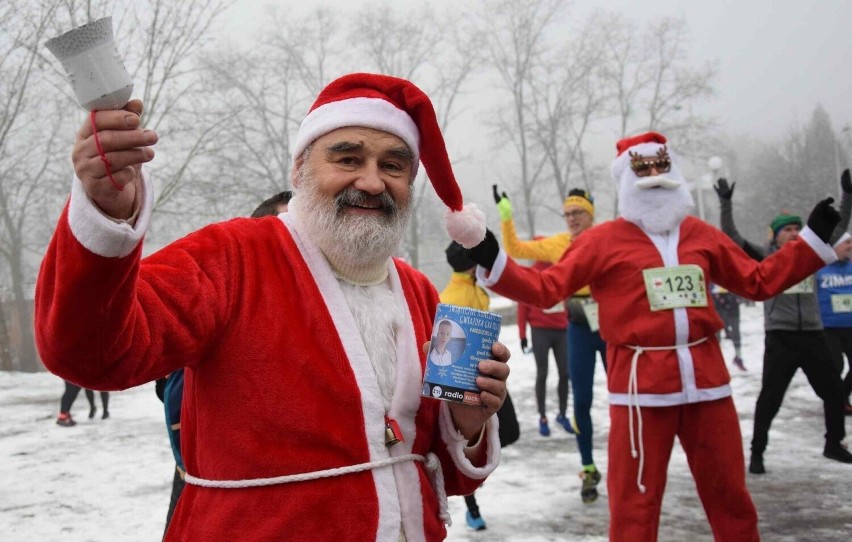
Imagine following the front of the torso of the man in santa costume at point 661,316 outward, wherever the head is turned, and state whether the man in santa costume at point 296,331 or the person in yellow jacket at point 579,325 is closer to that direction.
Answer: the man in santa costume

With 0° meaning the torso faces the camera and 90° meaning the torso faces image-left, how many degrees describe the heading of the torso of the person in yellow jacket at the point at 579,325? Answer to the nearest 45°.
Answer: approximately 0°

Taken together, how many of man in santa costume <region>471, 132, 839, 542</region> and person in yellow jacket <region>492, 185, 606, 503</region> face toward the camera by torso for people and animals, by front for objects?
2

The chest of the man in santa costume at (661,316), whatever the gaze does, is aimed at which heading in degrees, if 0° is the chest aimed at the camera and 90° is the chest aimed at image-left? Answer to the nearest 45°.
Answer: approximately 0°

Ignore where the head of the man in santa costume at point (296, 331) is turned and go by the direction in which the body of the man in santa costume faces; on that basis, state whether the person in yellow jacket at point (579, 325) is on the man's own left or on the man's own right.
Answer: on the man's own left

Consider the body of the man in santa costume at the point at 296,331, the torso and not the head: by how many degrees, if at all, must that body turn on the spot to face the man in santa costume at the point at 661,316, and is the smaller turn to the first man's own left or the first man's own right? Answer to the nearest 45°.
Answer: approximately 90° to the first man's own left

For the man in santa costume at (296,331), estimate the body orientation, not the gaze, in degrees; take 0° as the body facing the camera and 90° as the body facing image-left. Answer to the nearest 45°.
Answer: approximately 315°

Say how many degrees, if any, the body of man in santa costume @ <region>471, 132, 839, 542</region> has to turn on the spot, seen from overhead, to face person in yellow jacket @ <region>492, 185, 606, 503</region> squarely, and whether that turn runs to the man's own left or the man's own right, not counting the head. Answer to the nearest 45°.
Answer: approximately 180°

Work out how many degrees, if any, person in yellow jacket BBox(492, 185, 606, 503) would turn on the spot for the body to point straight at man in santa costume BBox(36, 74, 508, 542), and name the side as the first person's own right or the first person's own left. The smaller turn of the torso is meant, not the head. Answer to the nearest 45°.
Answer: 0° — they already face them
